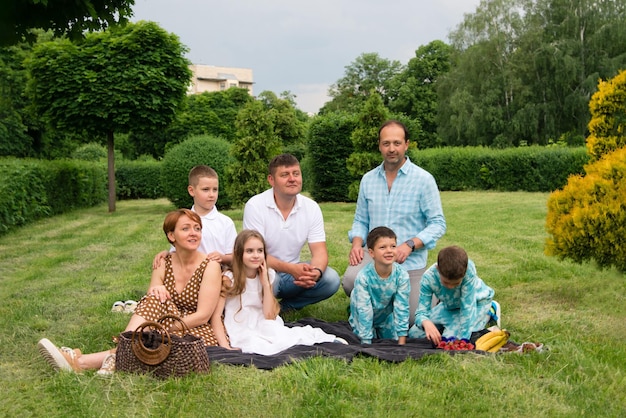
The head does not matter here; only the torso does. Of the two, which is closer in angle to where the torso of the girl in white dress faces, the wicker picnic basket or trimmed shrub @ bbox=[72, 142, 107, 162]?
the wicker picnic basket

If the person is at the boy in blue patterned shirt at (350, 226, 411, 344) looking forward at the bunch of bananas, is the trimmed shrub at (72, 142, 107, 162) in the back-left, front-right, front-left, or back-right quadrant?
back-left

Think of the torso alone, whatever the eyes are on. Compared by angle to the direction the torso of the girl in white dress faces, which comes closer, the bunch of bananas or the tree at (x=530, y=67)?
the bunch of bananas

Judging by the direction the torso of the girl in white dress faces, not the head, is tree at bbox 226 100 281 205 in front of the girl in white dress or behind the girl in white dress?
behind

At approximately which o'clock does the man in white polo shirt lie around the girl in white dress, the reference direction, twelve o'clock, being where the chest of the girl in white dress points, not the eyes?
The man in white polo shirt is roughly at 8 o'clock from the girl in white dress.

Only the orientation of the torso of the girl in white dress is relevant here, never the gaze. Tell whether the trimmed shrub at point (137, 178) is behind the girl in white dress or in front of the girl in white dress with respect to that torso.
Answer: behind

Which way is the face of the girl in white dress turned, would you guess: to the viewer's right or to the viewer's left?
to the viewer's right

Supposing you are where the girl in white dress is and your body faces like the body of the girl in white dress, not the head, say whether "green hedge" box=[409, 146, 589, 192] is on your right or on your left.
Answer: on your left

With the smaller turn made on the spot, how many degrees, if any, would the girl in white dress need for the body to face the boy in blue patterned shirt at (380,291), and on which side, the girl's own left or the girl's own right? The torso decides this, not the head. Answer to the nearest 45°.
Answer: approximately 45° to the girl's own left

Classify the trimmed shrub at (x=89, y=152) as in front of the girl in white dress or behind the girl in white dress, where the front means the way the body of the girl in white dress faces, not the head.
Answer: behind

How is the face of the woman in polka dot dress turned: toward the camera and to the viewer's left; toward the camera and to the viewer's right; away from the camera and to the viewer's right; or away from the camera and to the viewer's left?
toward the camera and to the viewer's right

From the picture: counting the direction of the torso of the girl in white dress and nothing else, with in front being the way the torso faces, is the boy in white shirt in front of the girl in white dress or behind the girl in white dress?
behind

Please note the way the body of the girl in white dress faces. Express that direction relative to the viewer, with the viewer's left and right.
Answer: facing the viewer and to the right of the viewer

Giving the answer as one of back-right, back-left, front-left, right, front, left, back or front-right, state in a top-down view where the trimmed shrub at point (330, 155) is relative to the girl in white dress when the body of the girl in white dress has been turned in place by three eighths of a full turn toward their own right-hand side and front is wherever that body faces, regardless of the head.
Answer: right
